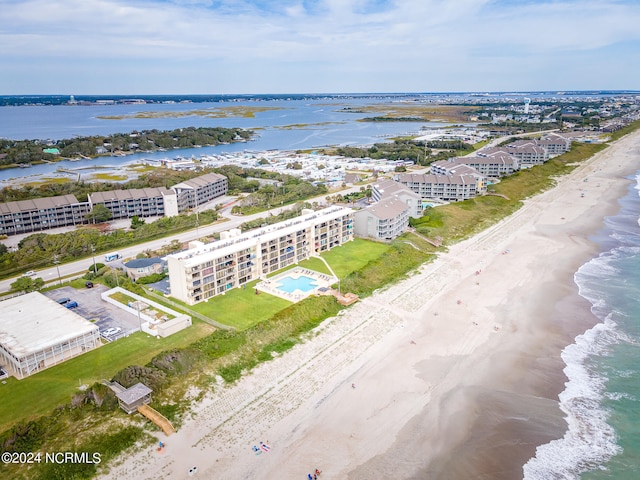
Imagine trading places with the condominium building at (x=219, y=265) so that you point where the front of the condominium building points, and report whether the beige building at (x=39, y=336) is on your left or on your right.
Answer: on your right

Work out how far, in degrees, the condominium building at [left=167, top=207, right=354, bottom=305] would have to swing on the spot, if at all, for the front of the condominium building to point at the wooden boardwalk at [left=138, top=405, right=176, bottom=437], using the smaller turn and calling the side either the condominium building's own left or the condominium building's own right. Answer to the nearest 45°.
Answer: approximately 45° to the condominium building's own right

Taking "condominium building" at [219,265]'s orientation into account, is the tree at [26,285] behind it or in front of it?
behind

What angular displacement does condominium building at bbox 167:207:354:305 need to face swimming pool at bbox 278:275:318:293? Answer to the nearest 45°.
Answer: approximately 45° to its left

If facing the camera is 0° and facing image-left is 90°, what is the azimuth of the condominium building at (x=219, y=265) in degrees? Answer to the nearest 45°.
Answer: approximately 315°

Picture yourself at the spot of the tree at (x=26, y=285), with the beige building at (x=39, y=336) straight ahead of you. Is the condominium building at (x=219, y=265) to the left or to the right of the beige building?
left

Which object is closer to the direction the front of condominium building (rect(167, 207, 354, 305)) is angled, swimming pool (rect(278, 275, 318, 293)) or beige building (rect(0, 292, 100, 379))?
the swimming pool
